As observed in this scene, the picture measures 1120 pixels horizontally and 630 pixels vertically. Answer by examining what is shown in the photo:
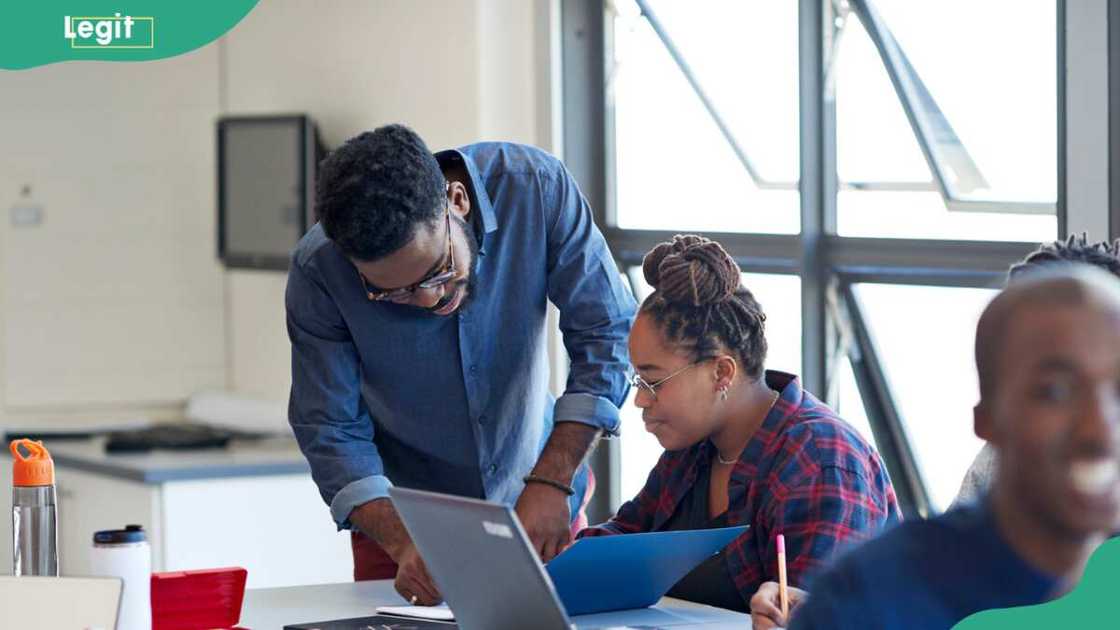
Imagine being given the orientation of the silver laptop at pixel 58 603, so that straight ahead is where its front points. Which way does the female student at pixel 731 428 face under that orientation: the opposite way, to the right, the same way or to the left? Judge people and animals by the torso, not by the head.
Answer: to the left

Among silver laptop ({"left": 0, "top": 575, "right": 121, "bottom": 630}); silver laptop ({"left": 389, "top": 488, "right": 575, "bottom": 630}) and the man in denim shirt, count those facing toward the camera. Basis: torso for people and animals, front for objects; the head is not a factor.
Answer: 1

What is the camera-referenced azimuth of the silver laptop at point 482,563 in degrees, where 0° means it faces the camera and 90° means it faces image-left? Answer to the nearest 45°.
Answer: approximately 225°

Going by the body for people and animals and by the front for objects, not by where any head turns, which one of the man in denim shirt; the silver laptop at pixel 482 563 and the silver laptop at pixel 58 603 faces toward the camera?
the man in denim shirt

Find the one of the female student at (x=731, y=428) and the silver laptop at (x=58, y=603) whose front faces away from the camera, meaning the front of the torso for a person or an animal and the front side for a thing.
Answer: the silver laptop

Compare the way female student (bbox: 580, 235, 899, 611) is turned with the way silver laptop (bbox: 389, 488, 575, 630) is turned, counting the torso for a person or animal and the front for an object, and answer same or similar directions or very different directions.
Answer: very different directions

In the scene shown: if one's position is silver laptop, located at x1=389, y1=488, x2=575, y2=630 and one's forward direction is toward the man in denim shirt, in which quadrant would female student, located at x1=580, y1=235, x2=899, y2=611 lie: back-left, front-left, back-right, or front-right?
front-right

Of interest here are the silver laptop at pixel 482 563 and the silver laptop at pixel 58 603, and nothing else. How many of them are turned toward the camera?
0

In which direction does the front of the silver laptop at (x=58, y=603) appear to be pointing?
away from the camera

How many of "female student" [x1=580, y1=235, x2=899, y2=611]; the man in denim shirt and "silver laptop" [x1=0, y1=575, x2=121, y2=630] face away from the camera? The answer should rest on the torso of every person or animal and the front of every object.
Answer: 1

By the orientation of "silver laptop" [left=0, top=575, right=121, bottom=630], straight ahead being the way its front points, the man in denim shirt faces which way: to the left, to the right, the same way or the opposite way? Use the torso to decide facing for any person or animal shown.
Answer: the opposite way

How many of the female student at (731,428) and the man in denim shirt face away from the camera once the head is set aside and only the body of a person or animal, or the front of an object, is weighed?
0

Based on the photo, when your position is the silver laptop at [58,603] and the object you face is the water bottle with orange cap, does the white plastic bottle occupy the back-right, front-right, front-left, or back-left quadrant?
front-right

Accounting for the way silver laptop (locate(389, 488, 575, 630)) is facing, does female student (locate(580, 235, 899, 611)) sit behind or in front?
in front

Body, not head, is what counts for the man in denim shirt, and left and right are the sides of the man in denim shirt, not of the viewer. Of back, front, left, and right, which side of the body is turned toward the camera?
front
